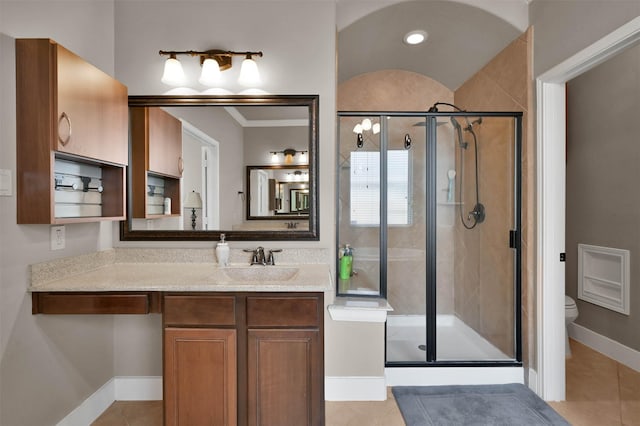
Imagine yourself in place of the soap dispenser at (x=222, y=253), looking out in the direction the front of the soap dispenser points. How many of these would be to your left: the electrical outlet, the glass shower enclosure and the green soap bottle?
2

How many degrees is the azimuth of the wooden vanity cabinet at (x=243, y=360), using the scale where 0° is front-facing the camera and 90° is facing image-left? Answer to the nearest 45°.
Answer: approximately 0°

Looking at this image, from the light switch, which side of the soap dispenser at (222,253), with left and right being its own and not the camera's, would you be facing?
right

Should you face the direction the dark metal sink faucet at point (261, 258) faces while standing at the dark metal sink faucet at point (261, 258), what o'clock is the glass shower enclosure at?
The glass shower enclosure is roughly at 9 o'clock from the dark metal sink faucet.

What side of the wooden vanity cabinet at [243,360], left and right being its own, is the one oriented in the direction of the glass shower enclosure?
left

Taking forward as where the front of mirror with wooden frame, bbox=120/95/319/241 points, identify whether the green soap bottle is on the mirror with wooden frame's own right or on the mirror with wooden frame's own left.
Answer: on the mirror with wooden frame's own left

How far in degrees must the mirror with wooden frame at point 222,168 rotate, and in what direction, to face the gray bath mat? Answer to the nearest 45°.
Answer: approximately 90° to its left

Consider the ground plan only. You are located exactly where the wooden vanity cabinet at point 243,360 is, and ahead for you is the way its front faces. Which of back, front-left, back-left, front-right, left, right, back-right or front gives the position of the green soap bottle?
back-left
